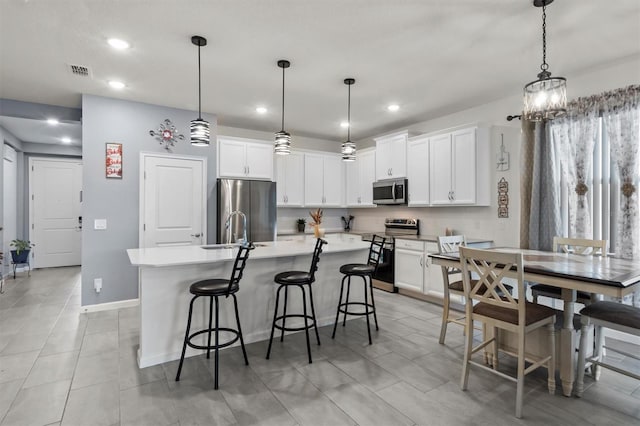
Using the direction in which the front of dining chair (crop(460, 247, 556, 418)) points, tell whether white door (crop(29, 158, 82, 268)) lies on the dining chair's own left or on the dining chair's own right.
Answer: on the dining chair's own left

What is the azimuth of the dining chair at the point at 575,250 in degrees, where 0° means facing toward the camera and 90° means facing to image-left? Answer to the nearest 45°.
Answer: approximately 45°

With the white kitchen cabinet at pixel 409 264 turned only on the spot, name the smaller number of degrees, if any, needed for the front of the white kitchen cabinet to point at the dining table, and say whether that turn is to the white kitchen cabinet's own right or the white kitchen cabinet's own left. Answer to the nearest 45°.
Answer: approximately 90° to the white kitchen cabinet's own left

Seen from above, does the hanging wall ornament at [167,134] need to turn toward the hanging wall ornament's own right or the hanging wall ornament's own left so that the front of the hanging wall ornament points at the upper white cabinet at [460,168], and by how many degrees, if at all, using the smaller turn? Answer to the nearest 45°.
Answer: approximately 45° to the hanging wall ornament's own left

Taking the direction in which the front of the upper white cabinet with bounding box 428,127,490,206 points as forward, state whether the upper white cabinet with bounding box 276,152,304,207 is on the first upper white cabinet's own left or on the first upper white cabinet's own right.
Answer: on the first upper white cabinet's own right

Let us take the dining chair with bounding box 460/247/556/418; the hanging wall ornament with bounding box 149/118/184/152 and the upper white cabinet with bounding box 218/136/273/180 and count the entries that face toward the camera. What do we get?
2

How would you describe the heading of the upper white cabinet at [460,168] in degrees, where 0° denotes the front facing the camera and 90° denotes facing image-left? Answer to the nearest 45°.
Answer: approximately 45°

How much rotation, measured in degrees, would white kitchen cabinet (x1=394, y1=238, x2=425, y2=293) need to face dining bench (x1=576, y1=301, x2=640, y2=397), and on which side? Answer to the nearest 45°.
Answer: approximately 90° to its left

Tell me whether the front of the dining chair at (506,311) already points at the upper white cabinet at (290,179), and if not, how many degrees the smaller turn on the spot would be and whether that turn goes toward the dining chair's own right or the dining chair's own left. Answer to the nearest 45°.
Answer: approximately 90° to the dining chair's own left
